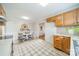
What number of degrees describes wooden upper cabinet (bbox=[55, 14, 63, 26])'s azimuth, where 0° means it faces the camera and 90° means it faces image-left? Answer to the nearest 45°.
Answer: approximately 45°
